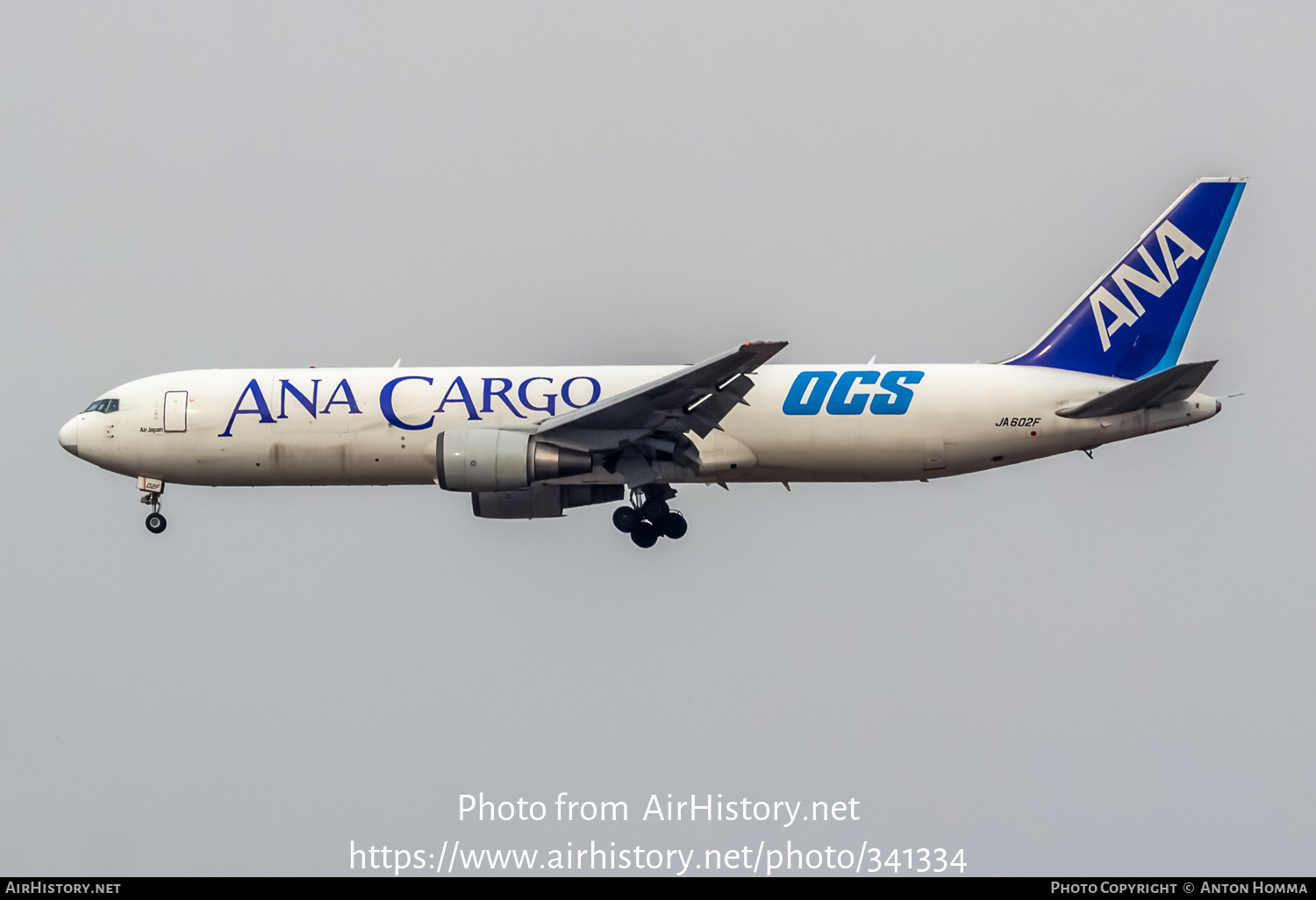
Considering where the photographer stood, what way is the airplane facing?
facing to the left of the viewer
